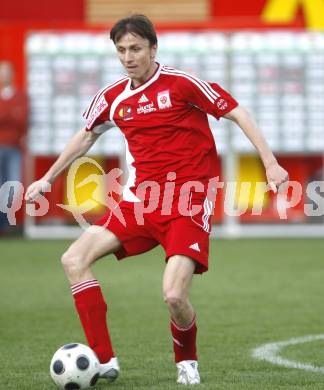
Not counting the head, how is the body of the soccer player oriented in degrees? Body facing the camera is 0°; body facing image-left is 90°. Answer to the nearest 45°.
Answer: approximately 45°
